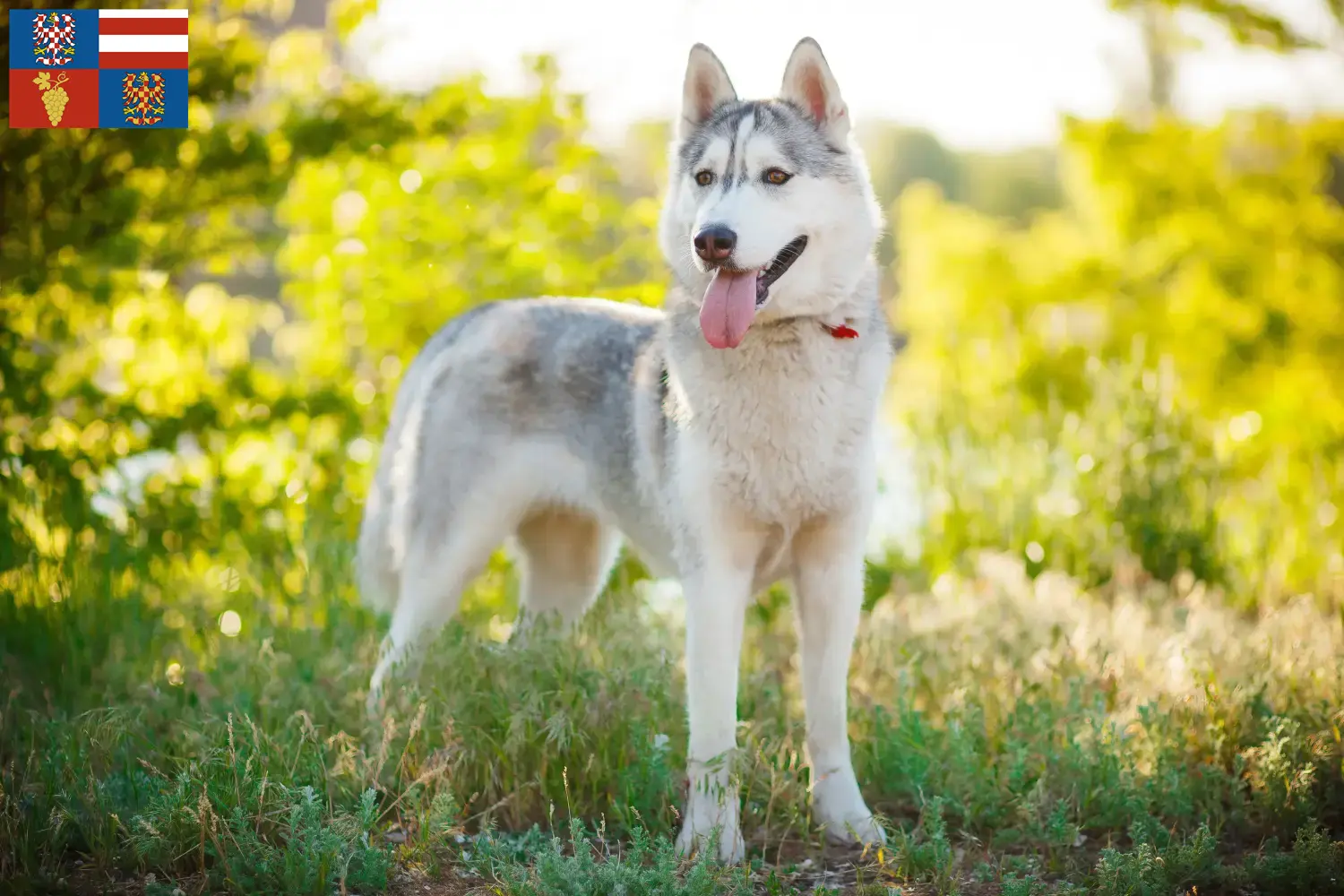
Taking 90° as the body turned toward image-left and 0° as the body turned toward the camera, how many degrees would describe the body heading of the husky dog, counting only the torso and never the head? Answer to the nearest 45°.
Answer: approximately 315°
